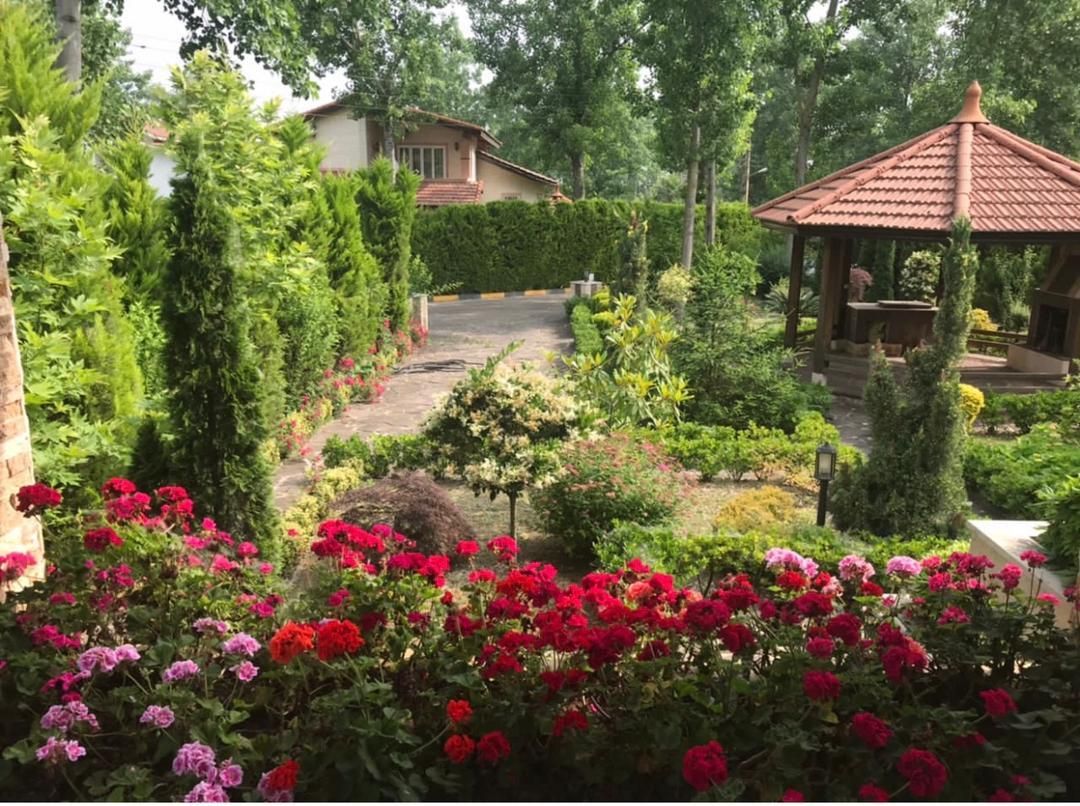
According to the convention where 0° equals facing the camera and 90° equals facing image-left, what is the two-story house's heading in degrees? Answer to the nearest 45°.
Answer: approximately 0°

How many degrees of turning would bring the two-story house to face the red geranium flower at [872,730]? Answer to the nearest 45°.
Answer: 0° — it already faces it

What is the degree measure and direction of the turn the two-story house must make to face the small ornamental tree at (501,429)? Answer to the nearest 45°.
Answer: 0° — it already faces it

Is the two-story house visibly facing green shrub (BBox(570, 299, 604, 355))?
yes

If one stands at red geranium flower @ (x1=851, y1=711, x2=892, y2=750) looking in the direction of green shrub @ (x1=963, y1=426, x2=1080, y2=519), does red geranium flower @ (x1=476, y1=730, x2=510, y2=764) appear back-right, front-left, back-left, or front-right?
back-left

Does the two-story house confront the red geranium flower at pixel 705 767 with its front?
yes

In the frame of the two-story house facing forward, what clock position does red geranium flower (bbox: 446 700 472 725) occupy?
The red geranium flower is roughly at 12 o'clock from the two-story house.

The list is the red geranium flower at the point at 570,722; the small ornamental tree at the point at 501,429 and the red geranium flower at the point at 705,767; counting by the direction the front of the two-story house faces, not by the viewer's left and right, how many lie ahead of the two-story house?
3

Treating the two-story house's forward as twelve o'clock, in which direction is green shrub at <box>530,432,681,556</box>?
The green shrub is roughly at 12 o'clock from the two-story house.

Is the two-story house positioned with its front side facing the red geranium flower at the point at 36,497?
yes

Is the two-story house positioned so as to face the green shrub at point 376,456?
yes

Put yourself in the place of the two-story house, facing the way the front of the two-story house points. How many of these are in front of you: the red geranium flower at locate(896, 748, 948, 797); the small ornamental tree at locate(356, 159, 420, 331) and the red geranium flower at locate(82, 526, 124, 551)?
3

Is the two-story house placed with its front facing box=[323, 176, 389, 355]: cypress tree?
yes

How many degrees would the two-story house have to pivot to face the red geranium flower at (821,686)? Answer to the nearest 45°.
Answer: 0° — it already faces it
